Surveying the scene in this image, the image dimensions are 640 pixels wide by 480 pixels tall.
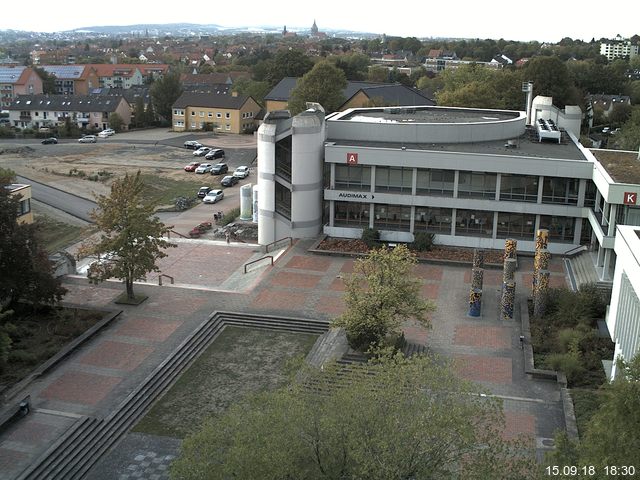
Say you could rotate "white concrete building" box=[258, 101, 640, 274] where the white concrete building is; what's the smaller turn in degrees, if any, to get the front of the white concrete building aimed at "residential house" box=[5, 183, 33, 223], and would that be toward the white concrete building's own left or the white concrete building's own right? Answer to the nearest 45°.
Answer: approximately 90° to the white concrete building's own right

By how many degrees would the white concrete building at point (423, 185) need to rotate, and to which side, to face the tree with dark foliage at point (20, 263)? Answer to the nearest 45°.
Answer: approximately 45° to its right

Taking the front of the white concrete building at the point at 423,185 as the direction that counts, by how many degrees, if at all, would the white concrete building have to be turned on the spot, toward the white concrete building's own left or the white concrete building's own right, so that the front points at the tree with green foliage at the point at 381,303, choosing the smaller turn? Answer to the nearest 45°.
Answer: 0° — it already faces it

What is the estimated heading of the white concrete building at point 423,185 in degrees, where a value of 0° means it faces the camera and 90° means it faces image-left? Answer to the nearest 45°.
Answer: approximately 0°

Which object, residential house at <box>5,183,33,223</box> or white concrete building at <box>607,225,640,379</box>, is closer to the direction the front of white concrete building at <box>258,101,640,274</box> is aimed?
the white concrete building
